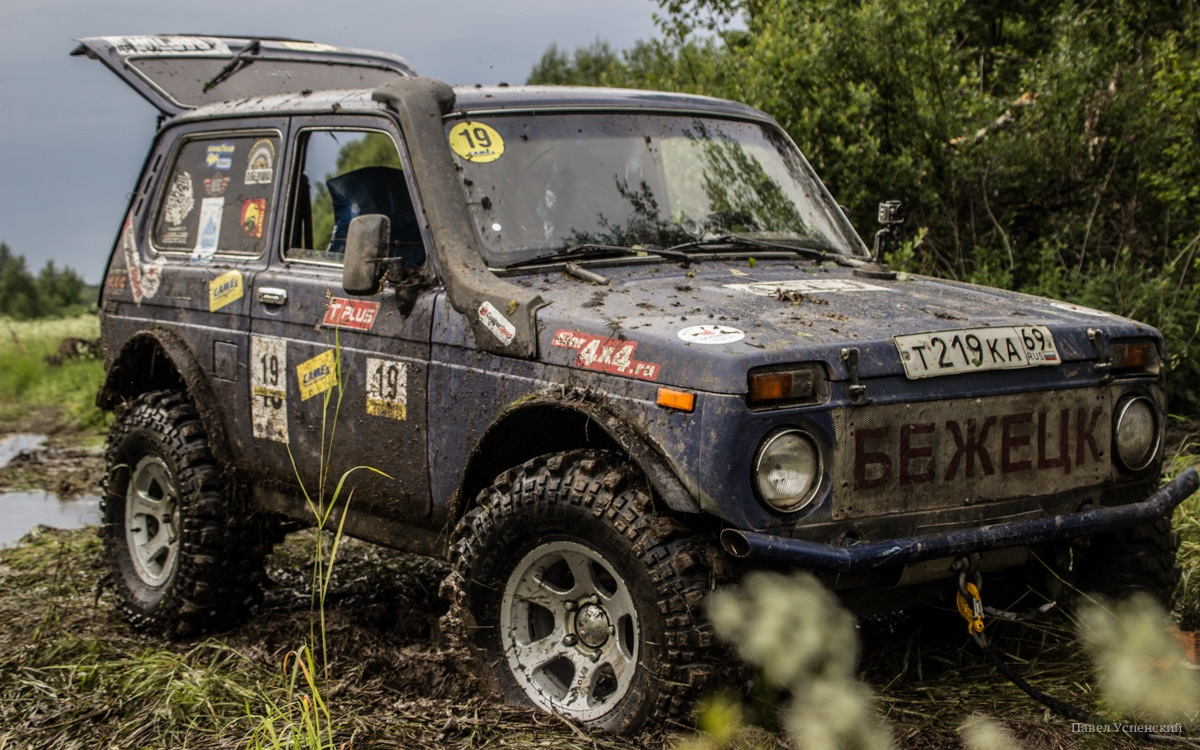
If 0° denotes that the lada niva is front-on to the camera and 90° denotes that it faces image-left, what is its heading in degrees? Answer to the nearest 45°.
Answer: approximately 315°

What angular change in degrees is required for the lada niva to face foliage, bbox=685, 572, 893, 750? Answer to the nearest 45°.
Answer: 0° — it already faces it
